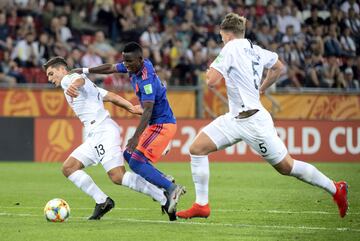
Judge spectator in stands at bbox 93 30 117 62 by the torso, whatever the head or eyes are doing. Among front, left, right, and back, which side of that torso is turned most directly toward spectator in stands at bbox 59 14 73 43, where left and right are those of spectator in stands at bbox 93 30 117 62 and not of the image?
right

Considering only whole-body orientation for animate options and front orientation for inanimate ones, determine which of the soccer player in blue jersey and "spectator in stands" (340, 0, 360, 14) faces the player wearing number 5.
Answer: the spectator in stands

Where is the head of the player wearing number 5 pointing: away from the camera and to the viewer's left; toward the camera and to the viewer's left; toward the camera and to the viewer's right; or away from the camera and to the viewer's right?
away from the camera and to the viewer's left

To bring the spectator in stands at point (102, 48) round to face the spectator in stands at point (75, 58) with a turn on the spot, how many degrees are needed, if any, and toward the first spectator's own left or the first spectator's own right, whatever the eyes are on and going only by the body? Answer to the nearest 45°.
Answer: approximately 45° to the first spectator's own right

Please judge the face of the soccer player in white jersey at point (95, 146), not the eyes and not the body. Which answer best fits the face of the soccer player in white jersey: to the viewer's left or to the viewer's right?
to the viewer's left

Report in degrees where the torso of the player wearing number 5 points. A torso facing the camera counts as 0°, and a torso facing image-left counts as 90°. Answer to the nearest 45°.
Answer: approximately 135°

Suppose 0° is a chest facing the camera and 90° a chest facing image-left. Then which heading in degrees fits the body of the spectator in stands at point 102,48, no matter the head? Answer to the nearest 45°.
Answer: approximately 0°

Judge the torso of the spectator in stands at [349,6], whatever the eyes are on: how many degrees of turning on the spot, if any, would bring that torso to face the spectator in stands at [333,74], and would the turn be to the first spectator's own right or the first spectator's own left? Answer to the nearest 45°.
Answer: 0° — they already face them
